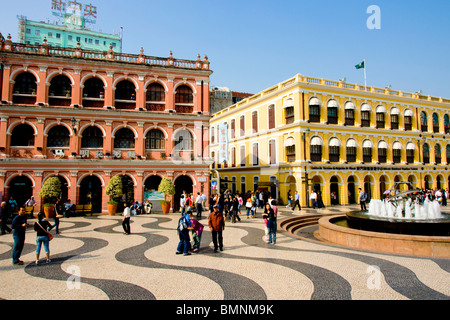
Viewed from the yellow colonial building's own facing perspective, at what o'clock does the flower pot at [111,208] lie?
The flower pot is roughly at 3 o'clock from the yellow colonial building.

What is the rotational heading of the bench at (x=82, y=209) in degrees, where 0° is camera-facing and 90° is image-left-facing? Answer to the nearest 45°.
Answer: approximately 0°

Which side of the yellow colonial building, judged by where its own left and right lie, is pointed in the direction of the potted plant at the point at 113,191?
right

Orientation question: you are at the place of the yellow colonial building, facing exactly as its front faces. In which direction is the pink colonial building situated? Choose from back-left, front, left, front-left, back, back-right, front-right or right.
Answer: right

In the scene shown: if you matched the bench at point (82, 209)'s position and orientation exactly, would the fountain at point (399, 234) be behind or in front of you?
in front

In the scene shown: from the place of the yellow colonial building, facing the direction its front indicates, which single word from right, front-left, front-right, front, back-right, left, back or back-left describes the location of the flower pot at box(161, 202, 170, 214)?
right

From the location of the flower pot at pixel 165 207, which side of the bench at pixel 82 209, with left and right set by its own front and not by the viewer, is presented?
left
